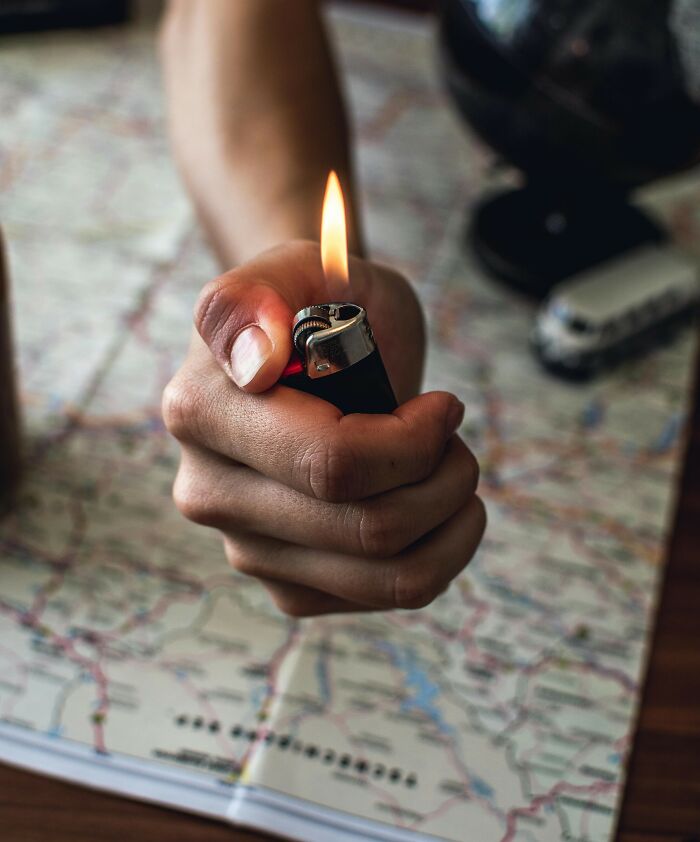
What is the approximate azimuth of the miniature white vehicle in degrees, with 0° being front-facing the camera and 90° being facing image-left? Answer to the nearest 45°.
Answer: approximately 45°
